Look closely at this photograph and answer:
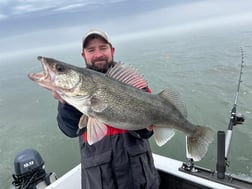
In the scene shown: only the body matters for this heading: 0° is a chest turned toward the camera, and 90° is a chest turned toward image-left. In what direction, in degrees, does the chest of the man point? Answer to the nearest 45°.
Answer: approximately 0°

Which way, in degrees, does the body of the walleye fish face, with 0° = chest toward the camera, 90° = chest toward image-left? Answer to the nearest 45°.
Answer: approximately 90°
